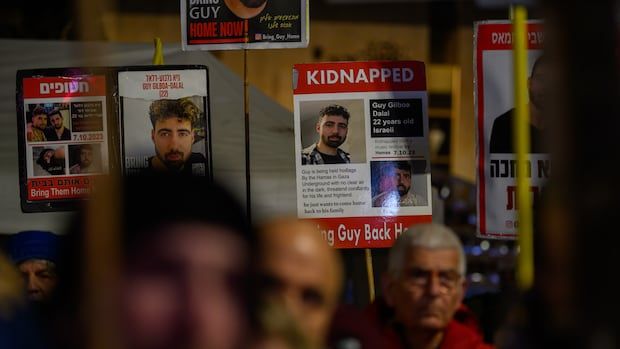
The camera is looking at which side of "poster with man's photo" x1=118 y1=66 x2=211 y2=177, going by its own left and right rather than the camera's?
front

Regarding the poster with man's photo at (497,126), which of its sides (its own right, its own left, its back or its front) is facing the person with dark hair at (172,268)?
front

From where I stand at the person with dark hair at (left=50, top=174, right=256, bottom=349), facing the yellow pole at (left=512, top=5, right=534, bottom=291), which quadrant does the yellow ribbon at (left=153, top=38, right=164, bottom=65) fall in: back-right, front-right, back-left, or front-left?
front-left

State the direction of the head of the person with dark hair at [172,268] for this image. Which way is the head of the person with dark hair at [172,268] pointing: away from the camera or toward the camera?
toward the camera

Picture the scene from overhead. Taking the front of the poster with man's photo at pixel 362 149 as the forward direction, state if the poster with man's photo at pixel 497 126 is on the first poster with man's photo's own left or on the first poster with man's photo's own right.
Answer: on the first poster with man's photo's own left

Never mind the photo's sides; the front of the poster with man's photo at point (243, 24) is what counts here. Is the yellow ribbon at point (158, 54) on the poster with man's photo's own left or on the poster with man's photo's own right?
on the poster with man's photo's own right

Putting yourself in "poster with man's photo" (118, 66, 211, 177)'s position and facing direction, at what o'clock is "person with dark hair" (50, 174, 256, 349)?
The person with dark hair is roughly at 12 o'clock from the poster with man's photo.

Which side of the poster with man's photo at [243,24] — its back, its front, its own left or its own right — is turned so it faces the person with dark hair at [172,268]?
front

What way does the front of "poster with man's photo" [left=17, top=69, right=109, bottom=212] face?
toward the camera
